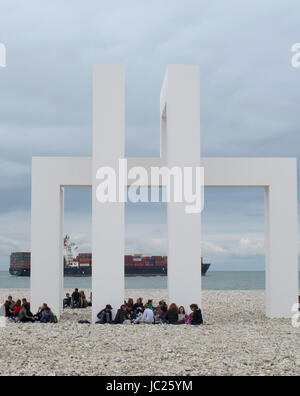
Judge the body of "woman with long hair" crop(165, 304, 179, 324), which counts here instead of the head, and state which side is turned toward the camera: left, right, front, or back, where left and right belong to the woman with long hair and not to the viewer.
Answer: back

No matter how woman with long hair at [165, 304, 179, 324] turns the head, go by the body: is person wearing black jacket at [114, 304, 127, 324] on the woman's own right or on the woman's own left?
on the woman's own left

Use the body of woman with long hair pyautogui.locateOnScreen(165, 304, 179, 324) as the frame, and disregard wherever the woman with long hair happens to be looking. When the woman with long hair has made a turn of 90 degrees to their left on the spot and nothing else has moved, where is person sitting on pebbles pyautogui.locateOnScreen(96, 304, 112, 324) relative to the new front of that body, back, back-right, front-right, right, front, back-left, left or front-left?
front
